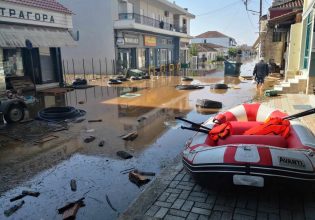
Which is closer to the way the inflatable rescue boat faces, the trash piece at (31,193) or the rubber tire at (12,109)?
the trash piece

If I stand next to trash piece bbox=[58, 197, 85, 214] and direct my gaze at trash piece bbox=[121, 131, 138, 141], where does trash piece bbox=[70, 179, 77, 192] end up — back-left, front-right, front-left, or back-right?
front-left

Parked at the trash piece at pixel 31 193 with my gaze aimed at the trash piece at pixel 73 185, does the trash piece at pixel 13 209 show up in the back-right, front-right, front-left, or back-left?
back-right

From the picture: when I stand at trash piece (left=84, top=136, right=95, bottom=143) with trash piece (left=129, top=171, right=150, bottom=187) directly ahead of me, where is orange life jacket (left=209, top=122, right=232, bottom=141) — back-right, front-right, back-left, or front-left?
front-left
